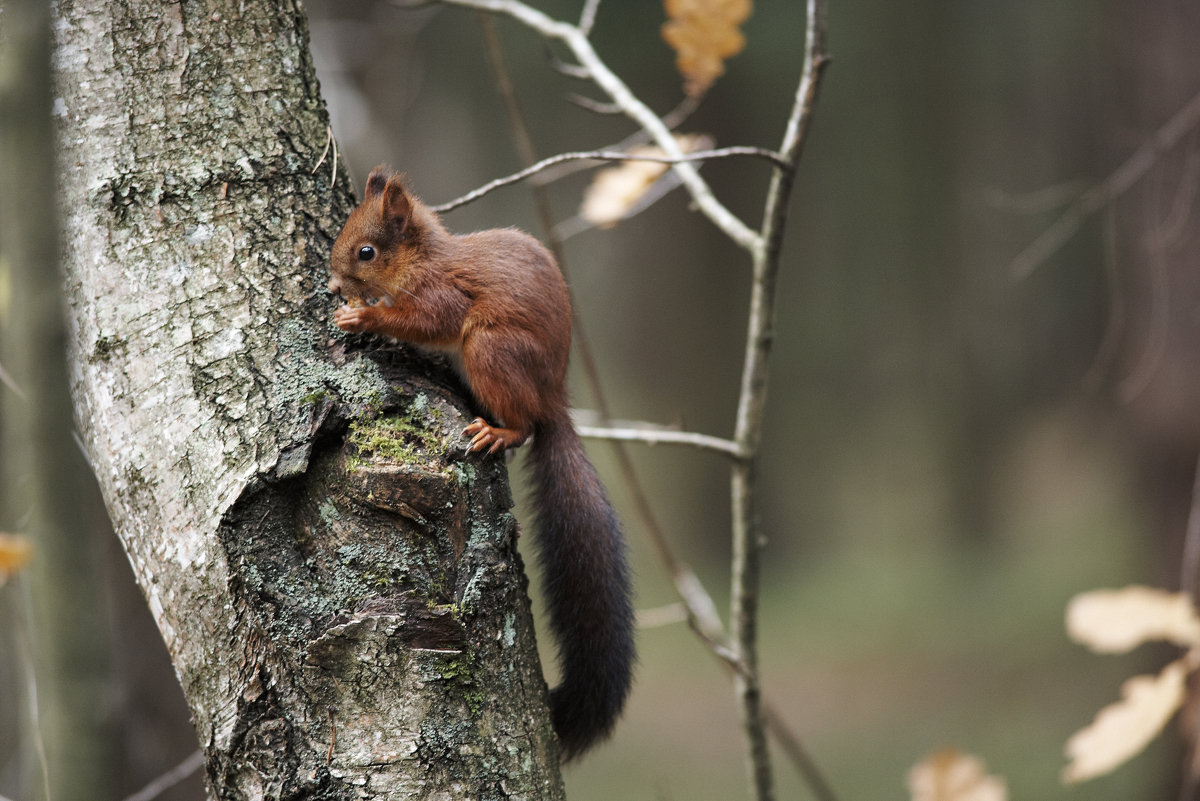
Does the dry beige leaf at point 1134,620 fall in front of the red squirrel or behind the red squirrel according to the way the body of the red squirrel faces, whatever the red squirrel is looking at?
behind

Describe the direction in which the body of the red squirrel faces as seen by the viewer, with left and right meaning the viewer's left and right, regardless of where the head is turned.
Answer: facing to the left of the viewer
